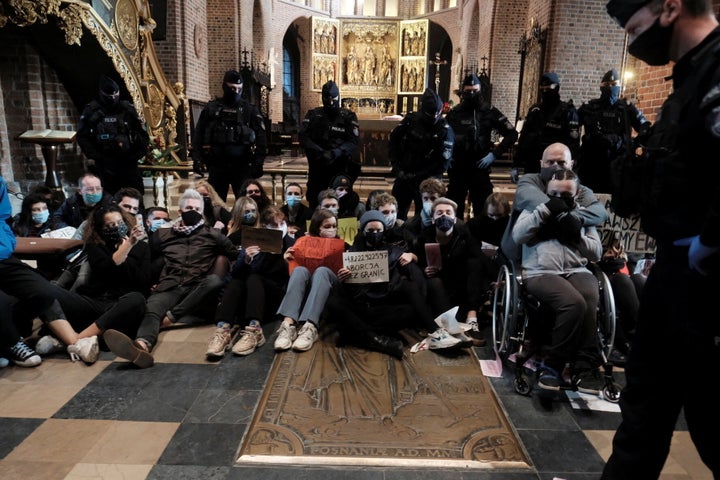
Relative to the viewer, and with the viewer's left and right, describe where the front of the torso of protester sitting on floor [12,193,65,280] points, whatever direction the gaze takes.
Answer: facing the viewer and to the right of the viewer

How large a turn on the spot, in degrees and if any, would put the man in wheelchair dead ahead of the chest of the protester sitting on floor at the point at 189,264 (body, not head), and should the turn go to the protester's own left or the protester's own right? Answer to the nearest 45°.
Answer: approximately 45° to the protester's own left

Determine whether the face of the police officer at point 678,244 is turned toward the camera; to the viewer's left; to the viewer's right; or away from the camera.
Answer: to the viewer's left

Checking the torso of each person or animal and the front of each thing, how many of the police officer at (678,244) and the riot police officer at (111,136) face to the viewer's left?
1

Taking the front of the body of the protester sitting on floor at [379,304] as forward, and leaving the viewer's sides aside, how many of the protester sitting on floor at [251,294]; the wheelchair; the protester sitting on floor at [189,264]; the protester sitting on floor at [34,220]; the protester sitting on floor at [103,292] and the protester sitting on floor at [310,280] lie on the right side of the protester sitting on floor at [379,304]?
5

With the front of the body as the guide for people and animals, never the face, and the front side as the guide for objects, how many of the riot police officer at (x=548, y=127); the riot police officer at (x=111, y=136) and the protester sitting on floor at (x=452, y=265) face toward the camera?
3

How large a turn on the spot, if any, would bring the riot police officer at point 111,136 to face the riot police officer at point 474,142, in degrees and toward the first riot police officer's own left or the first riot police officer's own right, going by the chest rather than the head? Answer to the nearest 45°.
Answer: approximately 45° to the first riot police officer's own left

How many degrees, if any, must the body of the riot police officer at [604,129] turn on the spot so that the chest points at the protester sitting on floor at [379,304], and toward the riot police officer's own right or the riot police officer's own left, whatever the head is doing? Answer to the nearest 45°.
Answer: approximately 45° to the riot police officer's own right

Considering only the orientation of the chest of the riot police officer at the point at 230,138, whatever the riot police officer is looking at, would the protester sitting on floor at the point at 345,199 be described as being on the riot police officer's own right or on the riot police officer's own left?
on the riot police officer's own left

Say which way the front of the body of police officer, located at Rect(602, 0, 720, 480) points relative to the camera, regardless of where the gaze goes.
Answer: to the viewer's left

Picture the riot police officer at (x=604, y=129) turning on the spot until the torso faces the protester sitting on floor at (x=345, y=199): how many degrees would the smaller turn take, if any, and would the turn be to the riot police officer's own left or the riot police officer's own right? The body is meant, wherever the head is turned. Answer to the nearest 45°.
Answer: approximately 45° to the riot police officer's own right

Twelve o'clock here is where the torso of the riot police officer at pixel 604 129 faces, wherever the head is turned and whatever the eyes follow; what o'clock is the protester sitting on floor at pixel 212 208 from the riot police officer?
The protester sitting on floor is roughly at 2 o'clock from the riot police officer.

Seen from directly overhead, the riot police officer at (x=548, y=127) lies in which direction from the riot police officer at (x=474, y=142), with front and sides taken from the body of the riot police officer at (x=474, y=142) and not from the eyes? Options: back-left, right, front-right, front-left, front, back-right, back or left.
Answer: left

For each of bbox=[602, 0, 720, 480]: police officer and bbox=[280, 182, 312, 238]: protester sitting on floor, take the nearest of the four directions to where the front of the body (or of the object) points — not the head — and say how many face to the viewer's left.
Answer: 1
